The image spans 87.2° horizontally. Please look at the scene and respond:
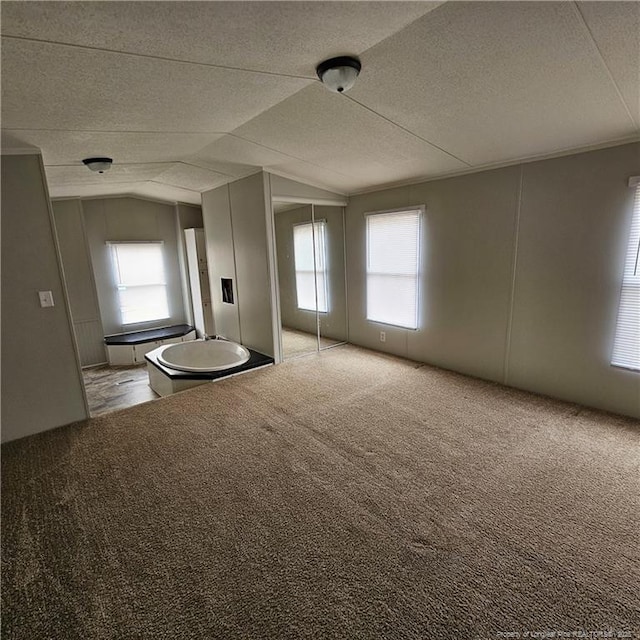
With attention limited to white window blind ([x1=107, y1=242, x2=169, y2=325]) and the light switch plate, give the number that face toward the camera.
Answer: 2

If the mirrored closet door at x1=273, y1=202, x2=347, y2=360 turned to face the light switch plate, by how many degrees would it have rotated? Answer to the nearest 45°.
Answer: approximately 90° to its right

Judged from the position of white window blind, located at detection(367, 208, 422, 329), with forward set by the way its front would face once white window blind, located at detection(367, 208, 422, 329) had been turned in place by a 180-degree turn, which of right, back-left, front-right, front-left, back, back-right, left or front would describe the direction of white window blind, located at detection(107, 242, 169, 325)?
back-left

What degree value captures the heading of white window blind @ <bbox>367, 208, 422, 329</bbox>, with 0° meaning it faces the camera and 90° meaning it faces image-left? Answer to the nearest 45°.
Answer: approximately 45°

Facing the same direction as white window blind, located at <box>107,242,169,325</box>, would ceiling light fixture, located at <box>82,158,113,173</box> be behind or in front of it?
in front

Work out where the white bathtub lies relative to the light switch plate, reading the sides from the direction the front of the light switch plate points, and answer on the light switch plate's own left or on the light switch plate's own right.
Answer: on the light switch plate's own left

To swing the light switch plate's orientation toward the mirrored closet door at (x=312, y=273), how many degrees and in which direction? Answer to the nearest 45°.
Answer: approximately 90° to its left

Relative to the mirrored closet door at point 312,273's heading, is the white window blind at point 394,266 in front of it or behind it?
in front

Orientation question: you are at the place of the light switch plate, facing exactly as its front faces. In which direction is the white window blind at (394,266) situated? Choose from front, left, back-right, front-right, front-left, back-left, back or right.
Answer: left

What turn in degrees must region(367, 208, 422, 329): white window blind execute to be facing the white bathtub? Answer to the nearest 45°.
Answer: approximately 45° to its right

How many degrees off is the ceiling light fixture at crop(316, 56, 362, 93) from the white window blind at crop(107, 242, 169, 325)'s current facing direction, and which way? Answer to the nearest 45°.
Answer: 0° — it already faces it
